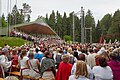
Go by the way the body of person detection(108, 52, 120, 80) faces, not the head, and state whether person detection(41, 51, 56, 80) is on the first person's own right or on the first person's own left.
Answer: on the first person's own left

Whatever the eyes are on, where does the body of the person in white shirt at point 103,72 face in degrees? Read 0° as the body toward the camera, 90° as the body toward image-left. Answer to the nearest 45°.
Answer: approximately 180°

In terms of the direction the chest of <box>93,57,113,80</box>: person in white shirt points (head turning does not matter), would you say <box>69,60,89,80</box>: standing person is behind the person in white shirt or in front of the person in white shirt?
behind

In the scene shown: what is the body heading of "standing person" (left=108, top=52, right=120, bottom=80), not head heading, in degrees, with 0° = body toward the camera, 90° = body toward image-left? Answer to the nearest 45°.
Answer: approximately 180°

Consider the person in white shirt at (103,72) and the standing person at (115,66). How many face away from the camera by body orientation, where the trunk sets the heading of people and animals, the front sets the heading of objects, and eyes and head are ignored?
2

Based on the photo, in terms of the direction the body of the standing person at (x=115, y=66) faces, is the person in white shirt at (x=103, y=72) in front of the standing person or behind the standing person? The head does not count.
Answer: behind

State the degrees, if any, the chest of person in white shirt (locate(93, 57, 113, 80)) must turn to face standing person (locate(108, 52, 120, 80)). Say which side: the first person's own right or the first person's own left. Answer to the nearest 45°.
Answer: approximately 45° to the first person's own right
